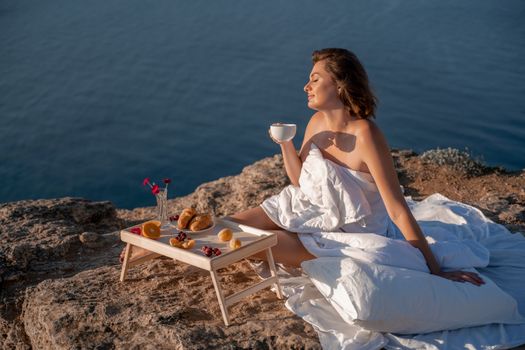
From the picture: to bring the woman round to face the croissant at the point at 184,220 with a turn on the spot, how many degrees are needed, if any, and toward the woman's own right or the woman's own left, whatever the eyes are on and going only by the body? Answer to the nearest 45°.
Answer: approximately 45° to the woman's own right

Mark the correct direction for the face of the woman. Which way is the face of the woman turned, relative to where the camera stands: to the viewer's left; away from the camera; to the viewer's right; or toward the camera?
to the viewer's left

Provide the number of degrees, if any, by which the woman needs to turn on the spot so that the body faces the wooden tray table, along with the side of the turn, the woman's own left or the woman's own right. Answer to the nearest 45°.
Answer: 0° — they already face it

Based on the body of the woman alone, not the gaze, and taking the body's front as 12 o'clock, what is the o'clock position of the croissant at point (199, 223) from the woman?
The croissant is roughly at 1 o'clock from the woman.

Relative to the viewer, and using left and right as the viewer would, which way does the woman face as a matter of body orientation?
facing the viewer and to the left of the viewer
